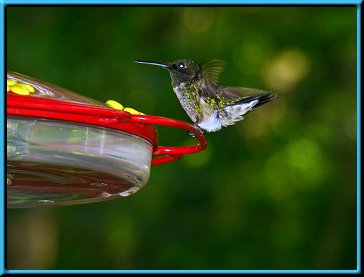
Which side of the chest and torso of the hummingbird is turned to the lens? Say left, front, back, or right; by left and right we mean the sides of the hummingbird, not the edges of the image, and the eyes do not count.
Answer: left
